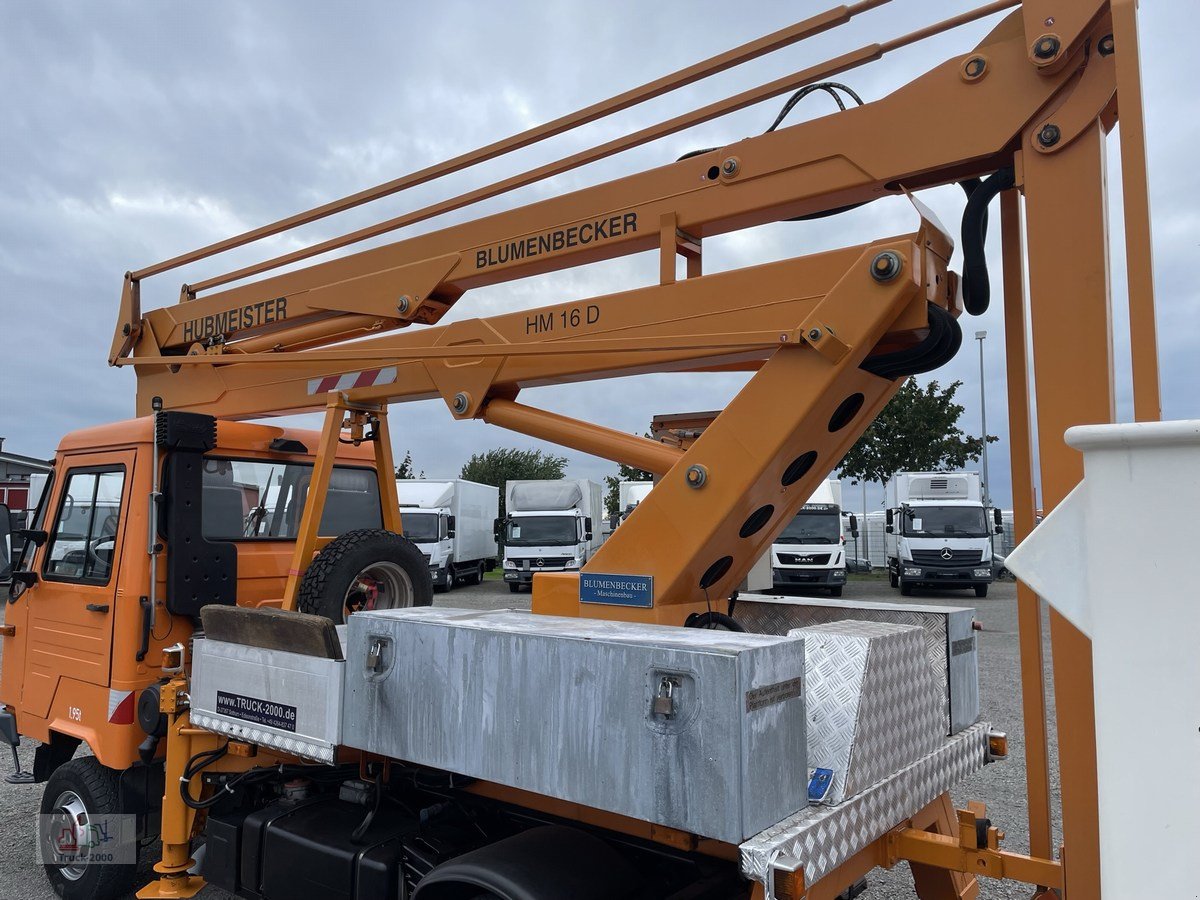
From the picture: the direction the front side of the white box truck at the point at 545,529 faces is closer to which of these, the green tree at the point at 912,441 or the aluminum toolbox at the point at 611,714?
the aluminum toolbox

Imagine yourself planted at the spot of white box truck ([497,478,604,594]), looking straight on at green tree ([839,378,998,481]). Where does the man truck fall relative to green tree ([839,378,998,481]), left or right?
right

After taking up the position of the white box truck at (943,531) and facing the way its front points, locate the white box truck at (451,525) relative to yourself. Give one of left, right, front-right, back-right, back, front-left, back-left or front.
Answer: right

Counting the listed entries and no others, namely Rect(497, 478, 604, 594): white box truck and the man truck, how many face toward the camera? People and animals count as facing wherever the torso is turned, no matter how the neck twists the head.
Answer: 2

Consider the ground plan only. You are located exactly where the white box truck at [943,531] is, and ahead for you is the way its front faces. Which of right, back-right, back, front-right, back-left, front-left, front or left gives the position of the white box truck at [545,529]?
right

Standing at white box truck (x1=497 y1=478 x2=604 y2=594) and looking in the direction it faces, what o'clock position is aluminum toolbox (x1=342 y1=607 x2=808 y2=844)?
The aluminum toolbox is roughly at 12 o'clock from the white box truck.

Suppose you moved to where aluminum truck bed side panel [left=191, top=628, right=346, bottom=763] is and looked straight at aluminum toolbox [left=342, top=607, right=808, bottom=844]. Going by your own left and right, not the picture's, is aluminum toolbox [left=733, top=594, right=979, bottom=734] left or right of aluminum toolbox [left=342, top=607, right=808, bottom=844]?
left

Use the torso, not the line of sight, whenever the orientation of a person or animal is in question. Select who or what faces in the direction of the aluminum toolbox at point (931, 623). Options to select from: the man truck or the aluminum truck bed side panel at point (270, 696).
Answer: the man truck

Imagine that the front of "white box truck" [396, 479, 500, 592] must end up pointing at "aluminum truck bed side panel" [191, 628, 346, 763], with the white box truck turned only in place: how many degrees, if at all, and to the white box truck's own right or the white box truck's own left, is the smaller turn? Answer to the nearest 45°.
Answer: approximately 45° to the white box truck's own left

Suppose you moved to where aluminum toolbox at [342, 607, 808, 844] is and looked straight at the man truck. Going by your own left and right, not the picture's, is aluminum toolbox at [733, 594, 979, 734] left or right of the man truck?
right
